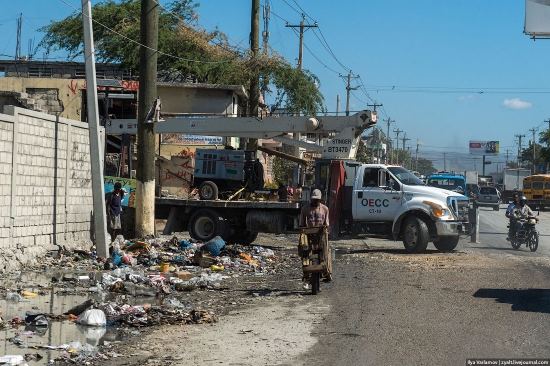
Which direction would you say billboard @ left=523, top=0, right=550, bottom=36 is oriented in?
toward the camera

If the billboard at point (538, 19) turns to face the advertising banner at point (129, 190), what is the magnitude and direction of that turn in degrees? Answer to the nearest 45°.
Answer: approximately 45° to its right

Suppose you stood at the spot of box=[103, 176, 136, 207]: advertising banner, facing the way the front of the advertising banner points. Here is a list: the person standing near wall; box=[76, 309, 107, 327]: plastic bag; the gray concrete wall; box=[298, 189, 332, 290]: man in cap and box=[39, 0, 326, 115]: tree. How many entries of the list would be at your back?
1

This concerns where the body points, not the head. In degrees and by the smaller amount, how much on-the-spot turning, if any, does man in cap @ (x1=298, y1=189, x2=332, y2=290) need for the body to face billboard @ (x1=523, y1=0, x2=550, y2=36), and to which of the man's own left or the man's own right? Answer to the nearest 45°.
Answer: approximately 135° to the man's own left

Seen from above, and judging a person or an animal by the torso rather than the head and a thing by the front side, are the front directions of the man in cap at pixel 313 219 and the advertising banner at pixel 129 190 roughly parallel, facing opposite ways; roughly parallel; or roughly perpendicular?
roughly parallel

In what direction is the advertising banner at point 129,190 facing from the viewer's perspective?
toward the camera

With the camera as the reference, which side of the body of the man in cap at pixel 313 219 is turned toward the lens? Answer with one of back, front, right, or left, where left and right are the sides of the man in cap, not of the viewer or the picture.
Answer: front

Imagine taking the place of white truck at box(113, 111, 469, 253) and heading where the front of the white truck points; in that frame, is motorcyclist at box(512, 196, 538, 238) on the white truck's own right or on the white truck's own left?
on the white truck's own left

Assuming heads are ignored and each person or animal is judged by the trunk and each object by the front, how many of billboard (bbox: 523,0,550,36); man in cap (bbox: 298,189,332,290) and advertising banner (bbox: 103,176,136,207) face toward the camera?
3

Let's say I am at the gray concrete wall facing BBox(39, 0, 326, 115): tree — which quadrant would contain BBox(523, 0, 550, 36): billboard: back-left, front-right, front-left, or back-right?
front-right

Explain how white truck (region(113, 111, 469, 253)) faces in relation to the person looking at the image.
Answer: facing the viewer and to the right of the viewer

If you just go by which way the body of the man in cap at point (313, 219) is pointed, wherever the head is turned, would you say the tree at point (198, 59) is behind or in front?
behind

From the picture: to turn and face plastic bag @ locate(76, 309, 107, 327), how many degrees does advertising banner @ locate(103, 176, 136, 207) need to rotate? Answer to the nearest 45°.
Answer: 0° — it already faces it

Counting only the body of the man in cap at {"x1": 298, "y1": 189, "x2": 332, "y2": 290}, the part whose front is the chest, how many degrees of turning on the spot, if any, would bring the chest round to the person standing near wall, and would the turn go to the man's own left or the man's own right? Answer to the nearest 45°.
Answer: approximately 135° to the man's own right
